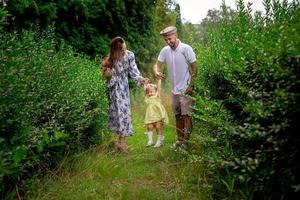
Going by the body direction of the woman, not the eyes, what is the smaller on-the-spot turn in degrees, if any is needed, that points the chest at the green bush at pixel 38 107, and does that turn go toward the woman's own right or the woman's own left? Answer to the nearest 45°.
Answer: approximately 45° to the woman's own right

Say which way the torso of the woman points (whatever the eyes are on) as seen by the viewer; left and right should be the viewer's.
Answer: facing the viewer and to the right of the viewer

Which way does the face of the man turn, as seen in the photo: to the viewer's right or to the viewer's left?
to the viewer's left

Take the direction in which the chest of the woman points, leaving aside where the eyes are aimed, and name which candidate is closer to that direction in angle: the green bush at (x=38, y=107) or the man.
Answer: the man

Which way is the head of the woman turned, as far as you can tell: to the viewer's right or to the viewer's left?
to the viewer's right

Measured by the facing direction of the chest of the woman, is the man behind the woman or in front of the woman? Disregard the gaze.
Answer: in front
